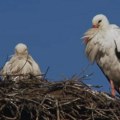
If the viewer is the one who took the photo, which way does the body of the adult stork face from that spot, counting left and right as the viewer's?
facing the viewer and to the left of the viewer
